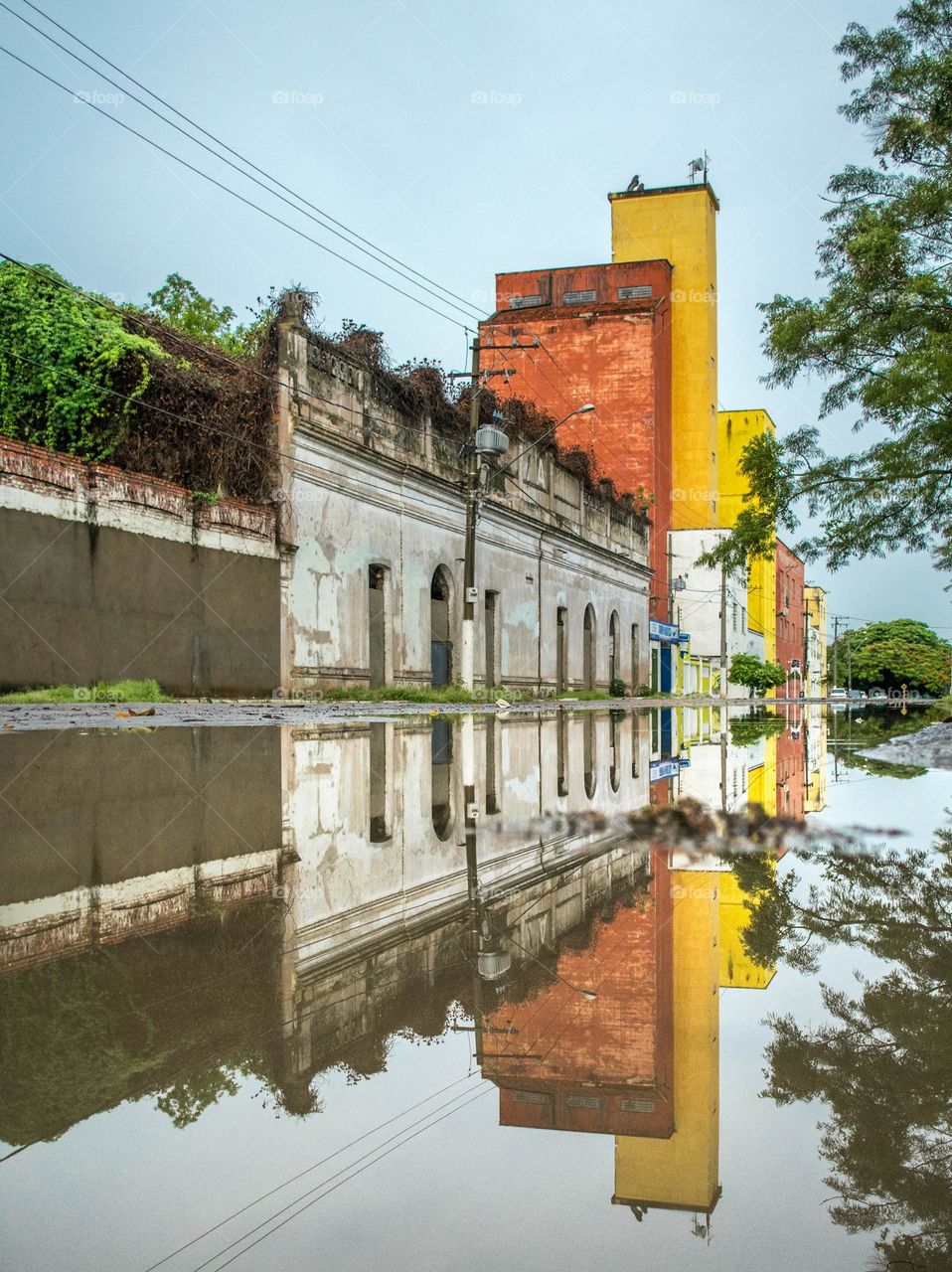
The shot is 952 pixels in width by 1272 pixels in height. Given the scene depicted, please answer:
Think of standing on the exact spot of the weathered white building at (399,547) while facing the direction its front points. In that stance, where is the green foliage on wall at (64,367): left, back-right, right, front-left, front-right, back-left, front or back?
right

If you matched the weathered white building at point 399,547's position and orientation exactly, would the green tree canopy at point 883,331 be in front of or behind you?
in front

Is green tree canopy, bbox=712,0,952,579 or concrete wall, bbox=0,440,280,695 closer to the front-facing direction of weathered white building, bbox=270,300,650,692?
the green tree canopy

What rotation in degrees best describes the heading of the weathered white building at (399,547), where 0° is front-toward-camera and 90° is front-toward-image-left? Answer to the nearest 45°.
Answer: approximately 315°

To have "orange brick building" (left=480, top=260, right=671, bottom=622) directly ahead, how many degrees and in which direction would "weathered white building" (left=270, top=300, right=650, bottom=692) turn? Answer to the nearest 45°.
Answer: approximately 135° to its left

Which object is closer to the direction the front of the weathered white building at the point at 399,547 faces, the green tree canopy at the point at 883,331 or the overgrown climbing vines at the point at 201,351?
the green tree canopy

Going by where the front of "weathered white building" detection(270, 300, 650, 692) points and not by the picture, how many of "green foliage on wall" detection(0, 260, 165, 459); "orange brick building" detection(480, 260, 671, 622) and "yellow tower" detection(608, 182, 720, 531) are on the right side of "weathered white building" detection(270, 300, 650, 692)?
1

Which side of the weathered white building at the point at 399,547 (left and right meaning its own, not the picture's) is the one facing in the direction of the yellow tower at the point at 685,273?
left

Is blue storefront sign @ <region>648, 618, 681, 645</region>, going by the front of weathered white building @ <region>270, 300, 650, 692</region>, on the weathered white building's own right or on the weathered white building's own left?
on the weathered white building's own left

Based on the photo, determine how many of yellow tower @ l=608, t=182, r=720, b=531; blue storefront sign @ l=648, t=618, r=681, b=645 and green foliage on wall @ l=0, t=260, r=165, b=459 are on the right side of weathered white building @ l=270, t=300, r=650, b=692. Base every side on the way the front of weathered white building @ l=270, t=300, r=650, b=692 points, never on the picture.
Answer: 1

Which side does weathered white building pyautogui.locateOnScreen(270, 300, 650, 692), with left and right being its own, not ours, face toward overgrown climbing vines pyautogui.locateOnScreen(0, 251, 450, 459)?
right
